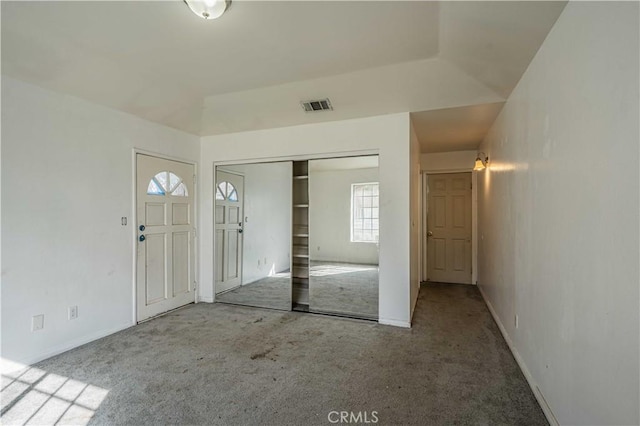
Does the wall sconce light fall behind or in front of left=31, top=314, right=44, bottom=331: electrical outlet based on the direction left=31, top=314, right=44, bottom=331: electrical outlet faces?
in front

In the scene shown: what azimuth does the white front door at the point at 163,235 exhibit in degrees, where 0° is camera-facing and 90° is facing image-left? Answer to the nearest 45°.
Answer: approximately 315°

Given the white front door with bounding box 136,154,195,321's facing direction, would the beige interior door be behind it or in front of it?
in front

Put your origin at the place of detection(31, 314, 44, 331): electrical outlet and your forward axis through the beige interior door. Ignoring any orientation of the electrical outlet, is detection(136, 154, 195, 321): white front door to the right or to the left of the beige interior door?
left

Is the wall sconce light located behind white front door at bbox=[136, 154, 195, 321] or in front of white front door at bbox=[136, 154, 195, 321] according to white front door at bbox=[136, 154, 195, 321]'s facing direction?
in front
